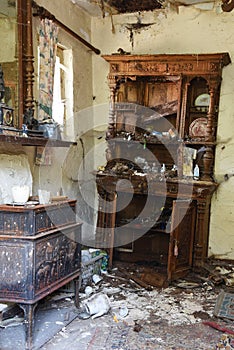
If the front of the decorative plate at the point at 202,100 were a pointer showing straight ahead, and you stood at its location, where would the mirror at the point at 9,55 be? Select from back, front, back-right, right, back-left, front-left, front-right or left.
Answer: front-right

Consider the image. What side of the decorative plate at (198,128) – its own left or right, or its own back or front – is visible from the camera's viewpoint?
front

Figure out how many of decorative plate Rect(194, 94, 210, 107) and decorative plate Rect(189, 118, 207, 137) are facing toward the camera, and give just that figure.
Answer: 2

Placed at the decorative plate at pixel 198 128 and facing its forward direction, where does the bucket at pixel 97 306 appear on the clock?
The bucket is roughly at 1 o'clock from the decorative plate.

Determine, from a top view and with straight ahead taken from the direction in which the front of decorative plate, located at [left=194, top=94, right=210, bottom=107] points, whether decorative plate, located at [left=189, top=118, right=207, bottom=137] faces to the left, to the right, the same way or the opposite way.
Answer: the same way

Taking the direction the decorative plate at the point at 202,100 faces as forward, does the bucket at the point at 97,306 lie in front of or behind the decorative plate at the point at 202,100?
in front

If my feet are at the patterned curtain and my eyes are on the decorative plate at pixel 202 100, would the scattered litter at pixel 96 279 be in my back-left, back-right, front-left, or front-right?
front-right

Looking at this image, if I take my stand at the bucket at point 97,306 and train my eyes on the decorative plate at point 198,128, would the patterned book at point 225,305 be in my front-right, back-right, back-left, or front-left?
front-right

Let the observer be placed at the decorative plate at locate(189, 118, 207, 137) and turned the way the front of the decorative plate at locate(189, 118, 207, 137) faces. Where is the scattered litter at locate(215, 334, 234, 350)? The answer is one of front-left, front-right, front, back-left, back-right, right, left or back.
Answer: front

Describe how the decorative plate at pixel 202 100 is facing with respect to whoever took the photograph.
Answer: facing the viewer

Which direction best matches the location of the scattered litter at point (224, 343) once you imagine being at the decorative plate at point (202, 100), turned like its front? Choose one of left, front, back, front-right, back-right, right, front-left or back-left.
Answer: front

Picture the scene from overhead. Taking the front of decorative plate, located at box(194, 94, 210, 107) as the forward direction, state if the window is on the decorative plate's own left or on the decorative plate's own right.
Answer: on the decorative plate's own right

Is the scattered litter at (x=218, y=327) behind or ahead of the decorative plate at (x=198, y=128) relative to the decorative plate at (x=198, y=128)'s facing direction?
ahead
